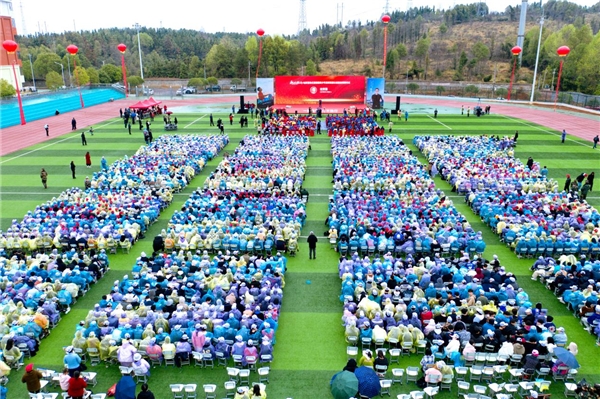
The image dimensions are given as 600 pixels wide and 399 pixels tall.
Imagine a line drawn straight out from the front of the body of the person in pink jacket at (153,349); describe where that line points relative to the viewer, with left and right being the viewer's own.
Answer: facing away from the viewer

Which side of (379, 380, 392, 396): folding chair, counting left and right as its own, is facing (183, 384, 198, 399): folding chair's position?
left

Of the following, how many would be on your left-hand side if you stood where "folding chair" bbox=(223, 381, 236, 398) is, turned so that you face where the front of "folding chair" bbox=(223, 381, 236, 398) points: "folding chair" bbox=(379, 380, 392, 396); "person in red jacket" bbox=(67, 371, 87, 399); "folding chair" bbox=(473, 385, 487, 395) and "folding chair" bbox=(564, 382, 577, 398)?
1

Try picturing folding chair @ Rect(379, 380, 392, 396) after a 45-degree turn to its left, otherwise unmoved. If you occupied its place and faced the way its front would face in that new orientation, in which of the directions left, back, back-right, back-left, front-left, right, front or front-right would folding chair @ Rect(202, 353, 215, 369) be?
front-left

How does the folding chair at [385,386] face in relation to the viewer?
away from the camera

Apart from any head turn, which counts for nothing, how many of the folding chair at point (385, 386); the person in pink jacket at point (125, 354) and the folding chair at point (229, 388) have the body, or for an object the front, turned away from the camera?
3

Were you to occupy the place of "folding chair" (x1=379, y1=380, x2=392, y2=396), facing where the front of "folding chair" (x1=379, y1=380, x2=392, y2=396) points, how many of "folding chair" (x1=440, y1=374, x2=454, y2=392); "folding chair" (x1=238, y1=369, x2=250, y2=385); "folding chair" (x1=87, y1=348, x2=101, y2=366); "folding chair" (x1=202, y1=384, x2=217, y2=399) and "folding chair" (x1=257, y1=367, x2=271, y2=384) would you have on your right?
1

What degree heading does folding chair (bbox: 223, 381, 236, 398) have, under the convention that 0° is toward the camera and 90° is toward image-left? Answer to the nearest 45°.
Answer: approximately 180°

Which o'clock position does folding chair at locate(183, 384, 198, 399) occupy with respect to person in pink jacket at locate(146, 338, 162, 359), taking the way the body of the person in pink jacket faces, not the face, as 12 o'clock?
The folding chair is roughly at 5 o'clock from the person in pink jacket.

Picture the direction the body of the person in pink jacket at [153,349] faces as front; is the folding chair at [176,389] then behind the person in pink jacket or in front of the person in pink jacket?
behind

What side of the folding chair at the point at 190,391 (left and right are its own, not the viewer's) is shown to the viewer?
back

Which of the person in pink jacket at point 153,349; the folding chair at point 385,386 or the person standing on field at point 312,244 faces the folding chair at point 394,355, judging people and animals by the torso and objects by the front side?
the folding chair at point 385,386

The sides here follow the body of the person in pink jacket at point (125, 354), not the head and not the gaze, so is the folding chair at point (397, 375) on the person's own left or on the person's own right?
on the person's own right

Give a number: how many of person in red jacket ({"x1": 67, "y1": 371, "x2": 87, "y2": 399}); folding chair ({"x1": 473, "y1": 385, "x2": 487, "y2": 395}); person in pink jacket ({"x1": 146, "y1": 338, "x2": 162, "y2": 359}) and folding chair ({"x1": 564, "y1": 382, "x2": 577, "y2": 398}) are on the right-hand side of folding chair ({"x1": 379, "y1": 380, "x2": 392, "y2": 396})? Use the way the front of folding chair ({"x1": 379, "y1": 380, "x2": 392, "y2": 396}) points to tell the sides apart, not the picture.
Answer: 2

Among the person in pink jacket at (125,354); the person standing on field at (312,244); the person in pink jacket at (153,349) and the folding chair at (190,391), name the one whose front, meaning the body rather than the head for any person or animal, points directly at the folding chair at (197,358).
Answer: the folding chair at (190,391)
